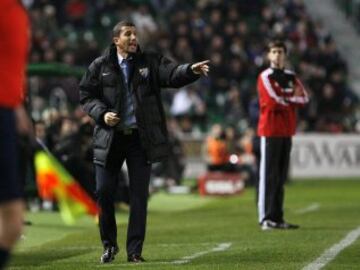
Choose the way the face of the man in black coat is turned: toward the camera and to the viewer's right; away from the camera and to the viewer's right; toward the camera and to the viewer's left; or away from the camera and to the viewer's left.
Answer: toward the camera and to the viewer's right

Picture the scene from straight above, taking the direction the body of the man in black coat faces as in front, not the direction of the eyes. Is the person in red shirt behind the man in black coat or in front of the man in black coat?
in front

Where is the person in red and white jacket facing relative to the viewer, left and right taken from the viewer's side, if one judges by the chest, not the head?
facing the viewer and to the right of the viewer

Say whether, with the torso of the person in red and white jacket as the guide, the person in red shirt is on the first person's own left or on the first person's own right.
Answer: on the first person's own right
